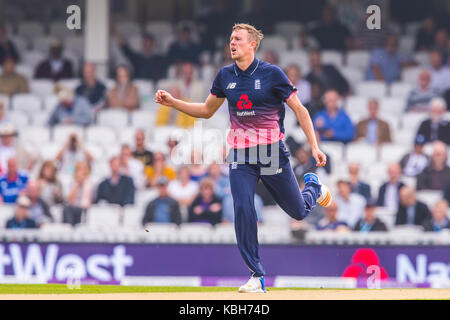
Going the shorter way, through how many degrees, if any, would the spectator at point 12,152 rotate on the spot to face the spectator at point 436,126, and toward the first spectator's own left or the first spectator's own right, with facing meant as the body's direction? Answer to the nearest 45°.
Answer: approximately 90° to the first spectator's own left

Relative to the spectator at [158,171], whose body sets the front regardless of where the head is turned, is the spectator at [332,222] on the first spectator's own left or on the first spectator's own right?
on the first spectator's own left

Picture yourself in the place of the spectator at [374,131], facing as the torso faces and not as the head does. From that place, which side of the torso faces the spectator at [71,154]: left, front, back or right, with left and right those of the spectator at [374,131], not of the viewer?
right

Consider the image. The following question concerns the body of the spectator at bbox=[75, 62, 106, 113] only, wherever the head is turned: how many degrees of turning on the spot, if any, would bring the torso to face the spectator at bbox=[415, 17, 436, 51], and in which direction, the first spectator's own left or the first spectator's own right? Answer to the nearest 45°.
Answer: approximately 90° to the first spectator's own left

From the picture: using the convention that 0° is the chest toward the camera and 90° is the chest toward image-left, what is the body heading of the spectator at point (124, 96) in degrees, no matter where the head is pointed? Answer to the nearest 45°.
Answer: approximately 0°

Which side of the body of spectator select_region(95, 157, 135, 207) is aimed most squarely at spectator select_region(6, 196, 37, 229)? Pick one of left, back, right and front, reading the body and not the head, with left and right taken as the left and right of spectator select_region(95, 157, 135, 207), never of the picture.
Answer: right

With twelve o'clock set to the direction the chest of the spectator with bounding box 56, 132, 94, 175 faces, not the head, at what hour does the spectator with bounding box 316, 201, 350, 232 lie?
the spectator with bounding box 316, 201, 350, 232 is roughly at 10 o'clock from the spectator with bounding box 56, 132, 94, 175.

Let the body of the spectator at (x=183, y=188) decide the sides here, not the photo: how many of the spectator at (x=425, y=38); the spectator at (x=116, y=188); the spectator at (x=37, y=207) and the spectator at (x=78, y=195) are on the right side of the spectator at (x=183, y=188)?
3
